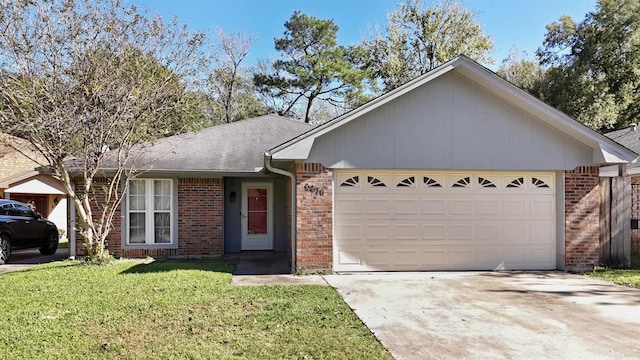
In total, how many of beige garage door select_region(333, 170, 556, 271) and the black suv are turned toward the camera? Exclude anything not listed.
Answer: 1

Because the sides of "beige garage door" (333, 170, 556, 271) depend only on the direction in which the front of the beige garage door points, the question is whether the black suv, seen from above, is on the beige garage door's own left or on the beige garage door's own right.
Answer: on the beige garage door's own right

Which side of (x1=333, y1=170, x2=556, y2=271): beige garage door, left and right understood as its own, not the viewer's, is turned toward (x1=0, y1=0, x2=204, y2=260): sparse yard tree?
right

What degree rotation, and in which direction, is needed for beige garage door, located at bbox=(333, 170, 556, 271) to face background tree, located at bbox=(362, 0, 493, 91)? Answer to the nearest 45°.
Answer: approximately 180°

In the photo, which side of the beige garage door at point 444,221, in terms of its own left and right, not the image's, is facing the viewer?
front

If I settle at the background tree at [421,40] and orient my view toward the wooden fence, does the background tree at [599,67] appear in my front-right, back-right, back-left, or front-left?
front-left

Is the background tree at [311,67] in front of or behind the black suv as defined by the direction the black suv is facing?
in front

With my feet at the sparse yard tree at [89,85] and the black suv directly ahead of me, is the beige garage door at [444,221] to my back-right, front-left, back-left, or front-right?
back-right

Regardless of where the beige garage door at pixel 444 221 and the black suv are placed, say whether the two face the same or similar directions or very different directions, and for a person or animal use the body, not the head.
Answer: very different directions

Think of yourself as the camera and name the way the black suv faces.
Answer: facing away from the viewer and to the right of the viewer

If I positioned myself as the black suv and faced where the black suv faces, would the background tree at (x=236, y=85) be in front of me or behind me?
in front
